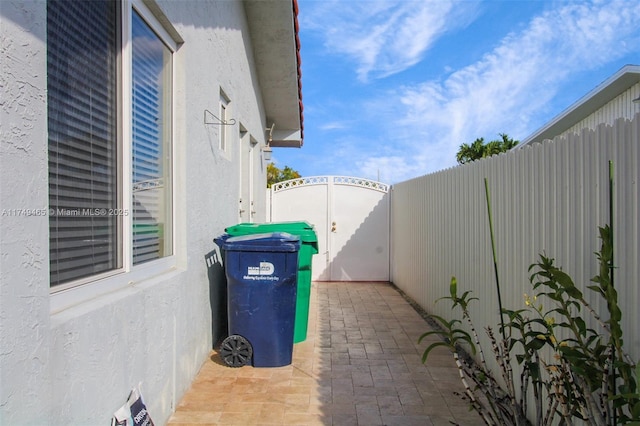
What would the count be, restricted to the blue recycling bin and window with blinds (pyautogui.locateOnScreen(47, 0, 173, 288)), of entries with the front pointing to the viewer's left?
0

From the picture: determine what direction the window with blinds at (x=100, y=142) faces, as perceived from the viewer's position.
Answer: facing the viewer and to the right of the viewer

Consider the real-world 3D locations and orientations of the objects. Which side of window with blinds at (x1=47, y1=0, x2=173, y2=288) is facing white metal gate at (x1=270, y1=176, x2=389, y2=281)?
left

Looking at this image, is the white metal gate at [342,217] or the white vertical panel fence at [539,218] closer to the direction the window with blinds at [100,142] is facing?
the white vertical panel fence

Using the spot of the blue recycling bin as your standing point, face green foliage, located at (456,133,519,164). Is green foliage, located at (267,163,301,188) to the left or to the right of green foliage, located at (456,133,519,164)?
left

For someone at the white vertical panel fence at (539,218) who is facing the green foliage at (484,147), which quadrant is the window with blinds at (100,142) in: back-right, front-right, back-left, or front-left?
back-left

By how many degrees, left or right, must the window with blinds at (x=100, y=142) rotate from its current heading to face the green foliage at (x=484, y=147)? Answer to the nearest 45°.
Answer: approximately 90° to its left

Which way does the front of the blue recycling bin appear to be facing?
to the viewer's right

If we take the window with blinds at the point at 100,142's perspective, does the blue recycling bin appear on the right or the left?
on its left

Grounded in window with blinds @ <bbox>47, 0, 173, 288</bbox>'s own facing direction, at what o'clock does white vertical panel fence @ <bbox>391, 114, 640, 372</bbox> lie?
The white vertical panel fence is roughly at 11 o'clock from the window with blinds.
